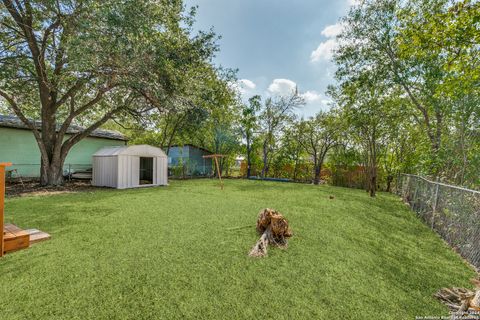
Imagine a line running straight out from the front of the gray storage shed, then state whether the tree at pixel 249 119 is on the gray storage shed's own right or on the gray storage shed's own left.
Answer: on the gray storage shed's own left

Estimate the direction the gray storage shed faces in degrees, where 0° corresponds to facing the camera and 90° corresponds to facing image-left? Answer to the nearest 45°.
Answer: approximately 315°

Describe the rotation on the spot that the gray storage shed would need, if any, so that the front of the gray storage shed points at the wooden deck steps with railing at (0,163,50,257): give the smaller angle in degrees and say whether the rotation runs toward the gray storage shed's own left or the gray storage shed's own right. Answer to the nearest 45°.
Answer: approximately 45° to the gray storage shed's own right

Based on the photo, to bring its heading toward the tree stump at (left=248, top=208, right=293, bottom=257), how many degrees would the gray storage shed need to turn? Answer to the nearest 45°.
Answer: approximately 45° to its right

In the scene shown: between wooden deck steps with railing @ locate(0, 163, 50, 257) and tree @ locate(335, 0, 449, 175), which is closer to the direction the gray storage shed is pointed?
the tree

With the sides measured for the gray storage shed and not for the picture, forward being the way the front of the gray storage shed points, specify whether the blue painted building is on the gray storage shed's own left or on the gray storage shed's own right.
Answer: on the gray storage shed's own left

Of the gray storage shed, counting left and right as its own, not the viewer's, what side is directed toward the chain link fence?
front

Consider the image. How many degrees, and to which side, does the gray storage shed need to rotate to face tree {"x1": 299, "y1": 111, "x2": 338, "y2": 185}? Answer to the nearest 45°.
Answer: approximately 45° to its left

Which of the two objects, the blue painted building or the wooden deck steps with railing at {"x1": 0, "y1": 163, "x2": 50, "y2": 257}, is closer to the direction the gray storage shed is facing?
the wooden deck steps with railing
